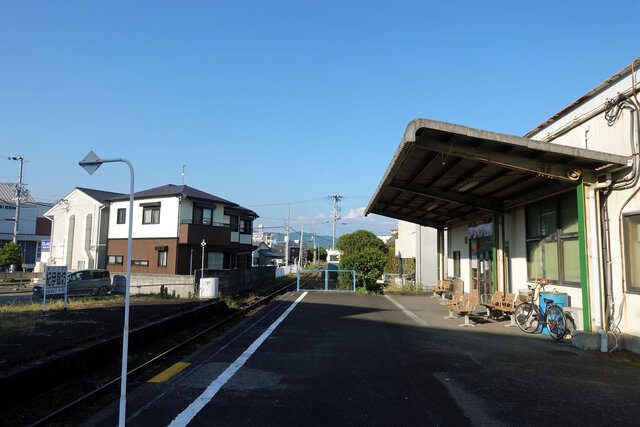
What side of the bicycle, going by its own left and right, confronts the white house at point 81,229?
front

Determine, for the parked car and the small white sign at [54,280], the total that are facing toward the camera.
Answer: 1

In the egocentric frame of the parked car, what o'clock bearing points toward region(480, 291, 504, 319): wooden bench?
The wooden bench is roughly at 8 o'clock from the parked car.

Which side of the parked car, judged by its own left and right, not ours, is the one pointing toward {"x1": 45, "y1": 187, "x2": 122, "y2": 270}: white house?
right

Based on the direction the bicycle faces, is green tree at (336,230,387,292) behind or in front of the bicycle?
in front

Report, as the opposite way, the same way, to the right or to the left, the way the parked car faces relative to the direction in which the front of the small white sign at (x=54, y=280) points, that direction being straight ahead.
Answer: to the right

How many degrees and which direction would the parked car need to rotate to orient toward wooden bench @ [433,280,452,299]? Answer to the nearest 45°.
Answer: approximately 135° to its left

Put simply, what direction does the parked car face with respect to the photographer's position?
facing to the left of the viewer

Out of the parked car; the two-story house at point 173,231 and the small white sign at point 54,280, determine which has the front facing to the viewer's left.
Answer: the parked car

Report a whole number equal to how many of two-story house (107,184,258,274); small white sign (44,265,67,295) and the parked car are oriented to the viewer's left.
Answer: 1

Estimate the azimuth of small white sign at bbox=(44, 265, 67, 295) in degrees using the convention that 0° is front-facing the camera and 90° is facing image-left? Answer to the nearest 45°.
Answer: approximately 0°
